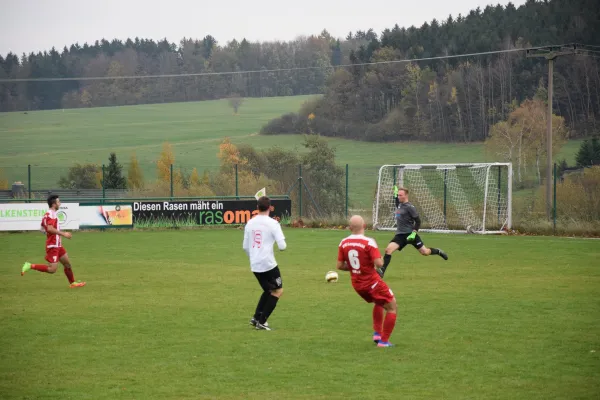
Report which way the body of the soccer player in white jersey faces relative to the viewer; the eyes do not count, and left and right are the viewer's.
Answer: facing away from the viewer and to the right of the viewer

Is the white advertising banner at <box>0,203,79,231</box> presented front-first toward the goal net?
no

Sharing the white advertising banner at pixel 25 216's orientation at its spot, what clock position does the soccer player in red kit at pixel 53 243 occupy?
The soccer player in red kit is roughly at 12 o'clock from the white advertising banner.

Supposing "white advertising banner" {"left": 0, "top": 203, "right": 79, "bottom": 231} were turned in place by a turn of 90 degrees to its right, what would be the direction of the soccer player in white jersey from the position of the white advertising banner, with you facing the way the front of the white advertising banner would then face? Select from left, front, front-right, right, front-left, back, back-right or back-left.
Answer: left

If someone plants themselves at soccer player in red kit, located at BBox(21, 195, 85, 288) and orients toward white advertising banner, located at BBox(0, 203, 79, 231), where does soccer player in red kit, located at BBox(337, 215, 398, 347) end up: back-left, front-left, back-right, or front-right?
back-right

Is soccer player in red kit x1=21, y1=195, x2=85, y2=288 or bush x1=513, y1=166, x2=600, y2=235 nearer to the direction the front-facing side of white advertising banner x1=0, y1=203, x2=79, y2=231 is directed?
the soccer player in red kit

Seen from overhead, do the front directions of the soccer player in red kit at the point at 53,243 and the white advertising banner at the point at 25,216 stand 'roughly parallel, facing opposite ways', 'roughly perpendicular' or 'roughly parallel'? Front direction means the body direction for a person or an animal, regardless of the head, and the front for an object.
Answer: roughly perpendicular

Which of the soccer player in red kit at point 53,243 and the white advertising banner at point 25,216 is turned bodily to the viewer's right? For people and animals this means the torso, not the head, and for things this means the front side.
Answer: the soccer player in red kit

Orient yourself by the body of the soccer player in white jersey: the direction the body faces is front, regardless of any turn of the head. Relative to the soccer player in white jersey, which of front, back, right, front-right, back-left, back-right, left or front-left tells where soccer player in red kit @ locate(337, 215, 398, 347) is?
right

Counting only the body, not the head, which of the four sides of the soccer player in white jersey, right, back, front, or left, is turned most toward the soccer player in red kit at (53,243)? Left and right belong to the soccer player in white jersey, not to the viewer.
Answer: left

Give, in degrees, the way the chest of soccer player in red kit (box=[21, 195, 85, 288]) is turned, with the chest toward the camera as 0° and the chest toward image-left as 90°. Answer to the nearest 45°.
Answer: approximately 270°

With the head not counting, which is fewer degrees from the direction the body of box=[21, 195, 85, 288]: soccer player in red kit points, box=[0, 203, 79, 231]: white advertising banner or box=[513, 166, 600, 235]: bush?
the bush

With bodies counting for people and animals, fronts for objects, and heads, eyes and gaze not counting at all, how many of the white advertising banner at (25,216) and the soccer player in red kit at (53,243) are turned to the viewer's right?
1

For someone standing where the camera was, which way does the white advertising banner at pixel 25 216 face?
facing the viewer

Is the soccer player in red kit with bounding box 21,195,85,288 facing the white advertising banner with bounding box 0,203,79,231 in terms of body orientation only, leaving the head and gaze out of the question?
no
